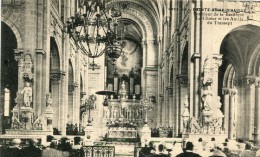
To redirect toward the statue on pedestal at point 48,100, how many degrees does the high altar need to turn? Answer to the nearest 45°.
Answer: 0° — it already faces it

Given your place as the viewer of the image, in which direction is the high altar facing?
facing the viewer
